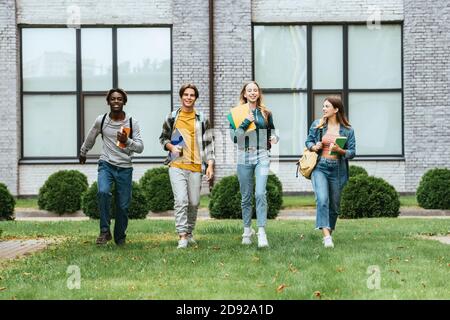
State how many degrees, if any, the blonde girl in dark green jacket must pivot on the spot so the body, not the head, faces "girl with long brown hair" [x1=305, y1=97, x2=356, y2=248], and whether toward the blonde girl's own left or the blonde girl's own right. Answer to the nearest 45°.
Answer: approximately 90° to the blonde girl's own left

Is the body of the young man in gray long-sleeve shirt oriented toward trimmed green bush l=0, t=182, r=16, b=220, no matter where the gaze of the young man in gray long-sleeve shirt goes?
no

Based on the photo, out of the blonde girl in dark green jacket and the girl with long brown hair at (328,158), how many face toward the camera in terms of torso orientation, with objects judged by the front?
2

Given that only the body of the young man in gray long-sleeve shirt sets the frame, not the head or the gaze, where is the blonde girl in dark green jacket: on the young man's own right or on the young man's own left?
on the young man's own left

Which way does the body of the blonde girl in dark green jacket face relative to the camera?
toward the camera

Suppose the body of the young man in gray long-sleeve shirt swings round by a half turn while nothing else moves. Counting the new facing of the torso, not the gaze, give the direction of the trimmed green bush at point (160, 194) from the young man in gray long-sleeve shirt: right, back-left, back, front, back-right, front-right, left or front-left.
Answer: front

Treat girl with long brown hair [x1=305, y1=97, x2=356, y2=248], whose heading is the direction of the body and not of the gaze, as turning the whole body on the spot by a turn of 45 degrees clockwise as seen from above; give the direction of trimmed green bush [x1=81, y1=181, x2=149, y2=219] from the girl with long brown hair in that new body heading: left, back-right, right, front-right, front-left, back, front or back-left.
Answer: right

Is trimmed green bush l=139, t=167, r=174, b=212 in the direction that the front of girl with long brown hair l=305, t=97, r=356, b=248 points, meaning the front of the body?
no

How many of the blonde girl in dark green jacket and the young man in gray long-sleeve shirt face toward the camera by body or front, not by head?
2

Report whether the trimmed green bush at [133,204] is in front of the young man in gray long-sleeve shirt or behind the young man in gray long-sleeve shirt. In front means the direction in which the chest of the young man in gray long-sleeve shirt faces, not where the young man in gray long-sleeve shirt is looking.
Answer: behind

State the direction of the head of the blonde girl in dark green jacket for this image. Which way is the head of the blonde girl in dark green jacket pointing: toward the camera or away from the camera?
toward the camera

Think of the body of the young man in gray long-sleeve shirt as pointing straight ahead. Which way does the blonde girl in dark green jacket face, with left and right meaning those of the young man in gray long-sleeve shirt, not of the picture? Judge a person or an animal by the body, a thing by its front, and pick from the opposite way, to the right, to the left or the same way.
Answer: the same way

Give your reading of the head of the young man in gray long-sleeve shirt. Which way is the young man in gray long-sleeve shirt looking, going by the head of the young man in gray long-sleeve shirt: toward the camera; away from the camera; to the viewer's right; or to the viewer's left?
toward the camera

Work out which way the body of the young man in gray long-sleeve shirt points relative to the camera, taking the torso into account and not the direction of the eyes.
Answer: toward the camera
